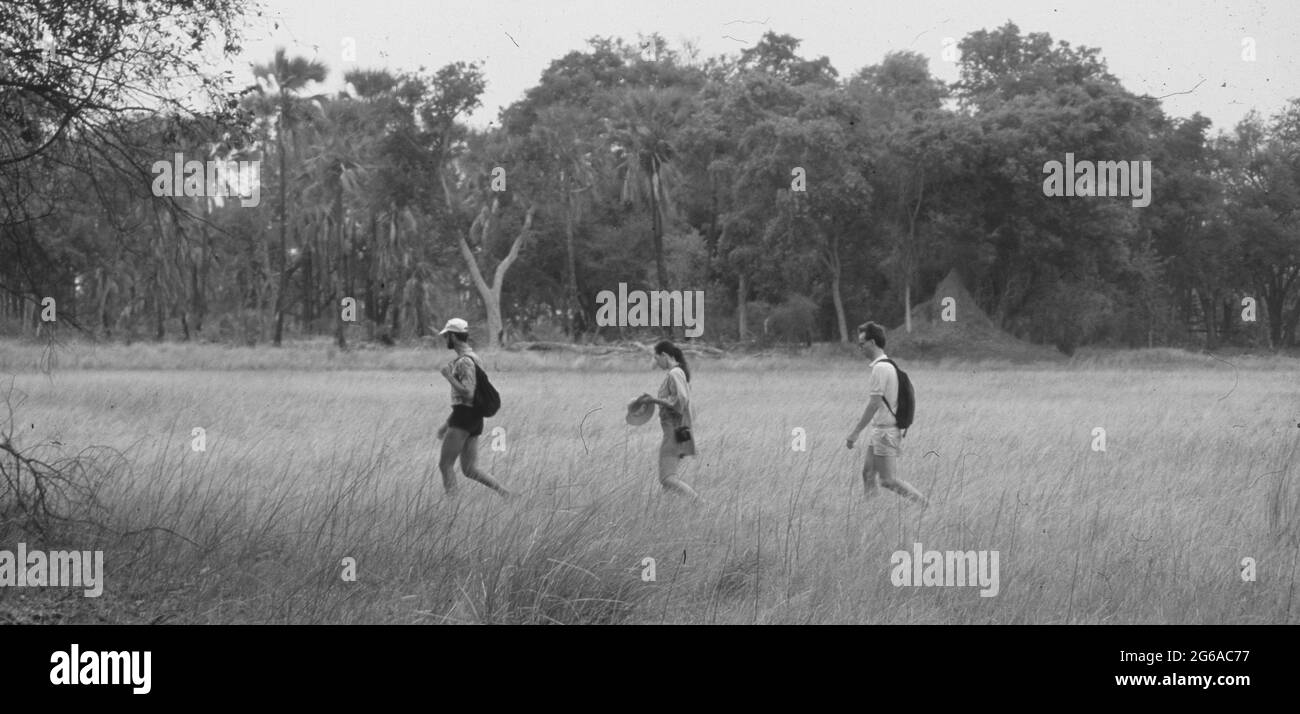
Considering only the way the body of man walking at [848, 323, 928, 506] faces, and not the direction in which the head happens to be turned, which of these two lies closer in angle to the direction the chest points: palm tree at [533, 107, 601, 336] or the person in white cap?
the person in white cap

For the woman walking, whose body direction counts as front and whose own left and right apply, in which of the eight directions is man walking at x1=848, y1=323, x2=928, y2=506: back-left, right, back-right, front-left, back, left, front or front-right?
back

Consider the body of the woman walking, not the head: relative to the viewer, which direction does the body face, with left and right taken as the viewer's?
facing to the left of the viewer

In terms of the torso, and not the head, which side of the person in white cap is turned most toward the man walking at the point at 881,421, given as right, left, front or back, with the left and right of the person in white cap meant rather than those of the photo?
back

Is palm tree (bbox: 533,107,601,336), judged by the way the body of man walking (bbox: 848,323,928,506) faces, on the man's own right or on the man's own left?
on the man's own right

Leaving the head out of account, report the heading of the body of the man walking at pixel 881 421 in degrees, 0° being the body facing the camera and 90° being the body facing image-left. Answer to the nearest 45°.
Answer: approximately 90°

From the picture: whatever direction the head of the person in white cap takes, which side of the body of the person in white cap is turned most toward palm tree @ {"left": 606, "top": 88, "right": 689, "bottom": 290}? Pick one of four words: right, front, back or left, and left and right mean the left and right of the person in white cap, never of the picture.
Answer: right

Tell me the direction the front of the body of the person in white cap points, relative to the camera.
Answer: to the viewer's left

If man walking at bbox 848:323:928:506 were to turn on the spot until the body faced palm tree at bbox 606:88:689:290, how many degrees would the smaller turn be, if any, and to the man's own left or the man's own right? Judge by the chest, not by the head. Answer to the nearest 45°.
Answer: approximately 90° to the man's own right

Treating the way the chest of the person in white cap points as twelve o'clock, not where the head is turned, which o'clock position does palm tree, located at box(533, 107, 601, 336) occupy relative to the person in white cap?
The palm tree is roughly at 3 o'clock from the person in white cap.

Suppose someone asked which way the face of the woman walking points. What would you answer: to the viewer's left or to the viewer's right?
to the viewer's left

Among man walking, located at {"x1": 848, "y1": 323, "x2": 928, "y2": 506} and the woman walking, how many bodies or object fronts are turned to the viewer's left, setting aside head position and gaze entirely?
2
